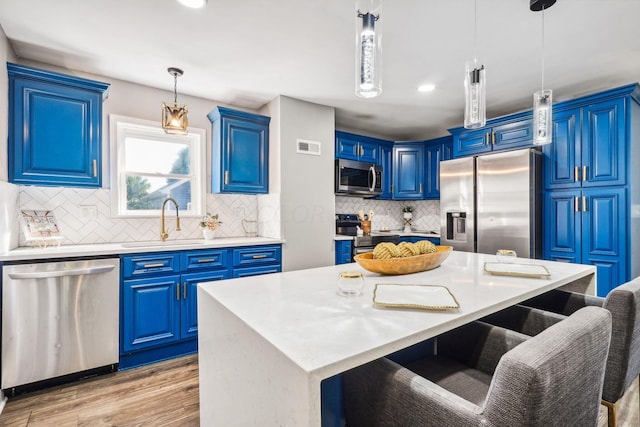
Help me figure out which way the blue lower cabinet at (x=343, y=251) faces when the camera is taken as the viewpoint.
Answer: facing the viewer and to the right of the viewer

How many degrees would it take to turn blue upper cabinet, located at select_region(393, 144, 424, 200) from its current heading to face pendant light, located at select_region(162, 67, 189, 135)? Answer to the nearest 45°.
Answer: approximately 45° to its right

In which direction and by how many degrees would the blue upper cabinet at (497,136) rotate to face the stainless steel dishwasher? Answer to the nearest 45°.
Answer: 0° — it already faces it

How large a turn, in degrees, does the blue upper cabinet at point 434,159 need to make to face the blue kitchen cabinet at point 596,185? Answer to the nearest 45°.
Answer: approximately 90° to its left

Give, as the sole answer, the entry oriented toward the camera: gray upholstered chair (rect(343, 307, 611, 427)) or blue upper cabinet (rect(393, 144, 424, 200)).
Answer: the blue upper cabinet

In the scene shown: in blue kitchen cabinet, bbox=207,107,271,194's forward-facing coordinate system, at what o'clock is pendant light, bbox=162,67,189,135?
The pendant light is roughly at 3 o'clock from the blue kitchen cabinet.

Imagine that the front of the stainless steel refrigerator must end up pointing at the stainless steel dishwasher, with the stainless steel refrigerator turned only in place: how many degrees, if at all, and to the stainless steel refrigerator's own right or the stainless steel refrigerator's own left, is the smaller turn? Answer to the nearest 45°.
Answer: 0° — it already faces it

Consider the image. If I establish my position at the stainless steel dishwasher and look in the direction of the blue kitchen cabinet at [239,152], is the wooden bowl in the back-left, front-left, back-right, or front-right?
front-right

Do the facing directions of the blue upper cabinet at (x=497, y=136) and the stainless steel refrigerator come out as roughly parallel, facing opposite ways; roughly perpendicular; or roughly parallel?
roughly parallel

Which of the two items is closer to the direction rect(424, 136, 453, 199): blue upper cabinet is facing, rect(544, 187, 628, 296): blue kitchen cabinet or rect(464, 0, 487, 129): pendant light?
the pendant light

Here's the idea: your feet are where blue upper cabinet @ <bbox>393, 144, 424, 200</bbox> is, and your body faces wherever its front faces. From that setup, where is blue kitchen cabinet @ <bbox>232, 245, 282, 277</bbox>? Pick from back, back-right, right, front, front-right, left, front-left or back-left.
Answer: front-right

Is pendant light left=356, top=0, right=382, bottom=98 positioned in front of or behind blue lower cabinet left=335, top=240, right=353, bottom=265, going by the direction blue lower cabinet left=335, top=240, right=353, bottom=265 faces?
in front

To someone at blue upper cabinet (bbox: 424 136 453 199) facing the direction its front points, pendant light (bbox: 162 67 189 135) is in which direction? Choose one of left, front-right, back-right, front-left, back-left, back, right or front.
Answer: front

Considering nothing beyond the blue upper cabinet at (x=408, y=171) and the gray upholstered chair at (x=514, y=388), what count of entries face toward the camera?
1

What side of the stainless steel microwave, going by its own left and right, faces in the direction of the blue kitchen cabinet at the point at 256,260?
right

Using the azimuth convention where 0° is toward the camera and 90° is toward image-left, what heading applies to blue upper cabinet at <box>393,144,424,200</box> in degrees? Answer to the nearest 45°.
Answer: approximately 0°
